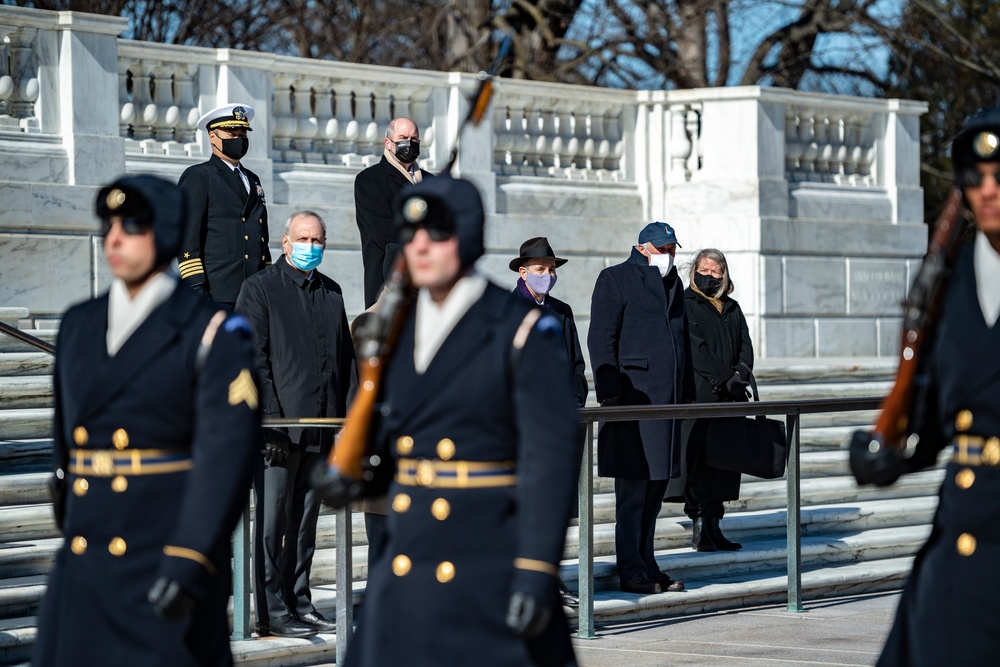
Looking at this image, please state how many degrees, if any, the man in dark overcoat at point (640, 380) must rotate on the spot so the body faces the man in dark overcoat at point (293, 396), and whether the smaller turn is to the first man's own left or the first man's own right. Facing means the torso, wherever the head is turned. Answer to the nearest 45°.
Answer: approximately 90° to the first man's own right

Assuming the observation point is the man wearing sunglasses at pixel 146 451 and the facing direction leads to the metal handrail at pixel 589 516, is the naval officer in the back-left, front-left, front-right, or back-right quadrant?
front-left

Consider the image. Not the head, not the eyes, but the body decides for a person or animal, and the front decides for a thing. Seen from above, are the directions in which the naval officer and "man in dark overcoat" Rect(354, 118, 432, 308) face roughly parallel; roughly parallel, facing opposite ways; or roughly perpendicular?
roughly parallel

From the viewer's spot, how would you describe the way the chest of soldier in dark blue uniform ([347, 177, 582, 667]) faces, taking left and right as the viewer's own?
facing the viewer and to the left of the viewer

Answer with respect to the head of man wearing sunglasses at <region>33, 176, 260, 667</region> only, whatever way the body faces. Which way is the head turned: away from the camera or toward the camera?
toward the camera

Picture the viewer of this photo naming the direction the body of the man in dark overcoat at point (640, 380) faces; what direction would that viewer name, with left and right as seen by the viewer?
facing the viewer and to the right of the viewer

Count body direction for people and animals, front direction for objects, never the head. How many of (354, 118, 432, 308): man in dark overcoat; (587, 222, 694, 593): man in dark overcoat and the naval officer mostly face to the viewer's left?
0

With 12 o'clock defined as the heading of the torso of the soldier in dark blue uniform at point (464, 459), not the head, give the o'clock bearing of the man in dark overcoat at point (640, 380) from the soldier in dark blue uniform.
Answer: The man in dark overcoat is roughly at 5 o'clock from the soldier in dark blue uniform.

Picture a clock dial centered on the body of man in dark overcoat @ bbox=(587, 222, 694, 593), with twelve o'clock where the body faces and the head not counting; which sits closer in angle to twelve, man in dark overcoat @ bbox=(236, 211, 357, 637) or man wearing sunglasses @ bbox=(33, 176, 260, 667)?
the man wearing sunglasses

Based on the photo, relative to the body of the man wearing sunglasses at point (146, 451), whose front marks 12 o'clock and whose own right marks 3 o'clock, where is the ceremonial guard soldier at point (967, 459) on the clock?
The ceremonial guard soldier is roughly at 8 o'clock from the man wearing sunglasses.

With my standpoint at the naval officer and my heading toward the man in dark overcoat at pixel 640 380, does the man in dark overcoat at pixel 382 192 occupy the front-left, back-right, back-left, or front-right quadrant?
front-left

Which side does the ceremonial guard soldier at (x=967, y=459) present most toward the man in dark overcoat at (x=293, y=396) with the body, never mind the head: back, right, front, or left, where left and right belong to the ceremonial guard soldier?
right
